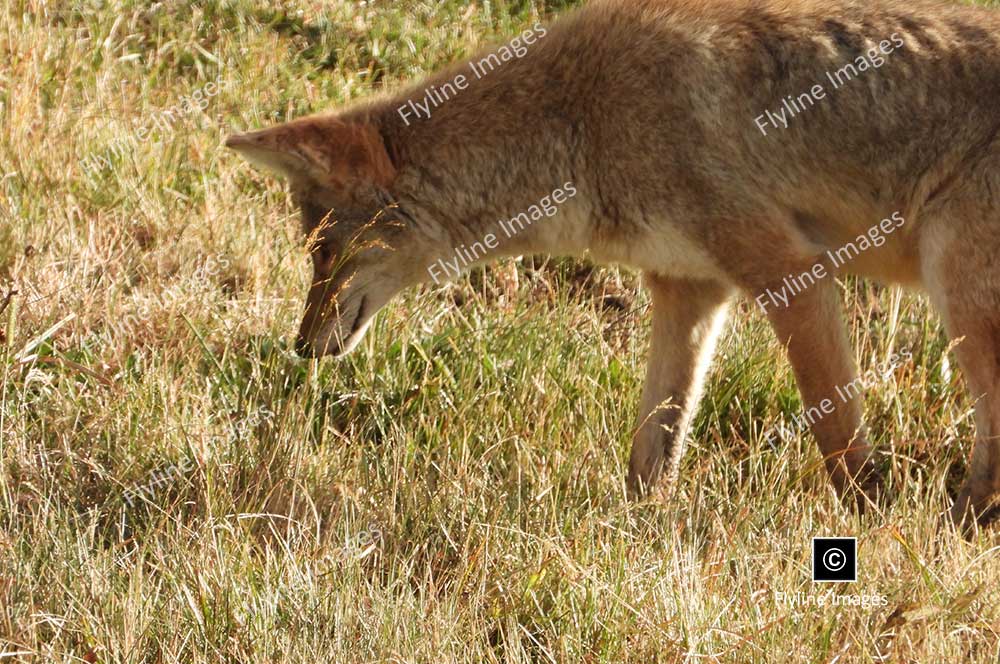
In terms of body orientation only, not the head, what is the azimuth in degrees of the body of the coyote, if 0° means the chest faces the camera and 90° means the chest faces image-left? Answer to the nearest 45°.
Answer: approximately 90°
